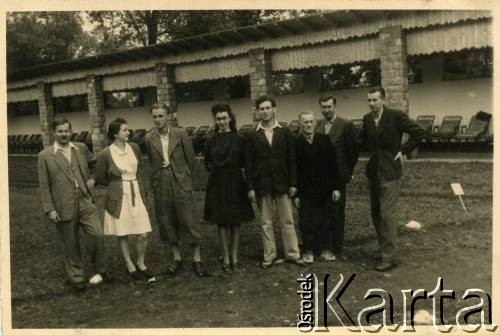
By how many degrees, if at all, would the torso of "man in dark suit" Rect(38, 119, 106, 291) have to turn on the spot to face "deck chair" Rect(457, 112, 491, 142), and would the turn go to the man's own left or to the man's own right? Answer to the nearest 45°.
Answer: approximately 135° to the man's own left

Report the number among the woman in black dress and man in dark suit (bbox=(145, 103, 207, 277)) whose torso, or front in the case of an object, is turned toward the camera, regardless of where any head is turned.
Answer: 2

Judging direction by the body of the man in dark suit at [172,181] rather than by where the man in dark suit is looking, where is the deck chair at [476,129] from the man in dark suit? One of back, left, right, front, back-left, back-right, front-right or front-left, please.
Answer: back-left

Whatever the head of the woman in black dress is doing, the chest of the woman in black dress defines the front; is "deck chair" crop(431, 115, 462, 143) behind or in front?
behind

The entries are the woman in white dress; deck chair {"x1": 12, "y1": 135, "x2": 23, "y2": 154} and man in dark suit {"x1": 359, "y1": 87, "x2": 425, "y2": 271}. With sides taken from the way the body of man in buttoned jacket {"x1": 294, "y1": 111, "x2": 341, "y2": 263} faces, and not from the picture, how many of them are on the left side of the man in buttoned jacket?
1

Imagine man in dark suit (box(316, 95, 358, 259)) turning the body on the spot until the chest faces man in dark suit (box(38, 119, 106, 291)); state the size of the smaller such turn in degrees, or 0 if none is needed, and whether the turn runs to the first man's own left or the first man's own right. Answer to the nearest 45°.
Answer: approximately 45° to the first man's own right

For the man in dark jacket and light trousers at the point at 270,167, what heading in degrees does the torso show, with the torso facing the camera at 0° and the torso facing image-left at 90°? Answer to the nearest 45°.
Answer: approximately 0°

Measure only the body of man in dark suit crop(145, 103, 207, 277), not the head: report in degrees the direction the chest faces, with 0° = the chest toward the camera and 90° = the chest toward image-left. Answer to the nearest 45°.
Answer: approximately 0°
